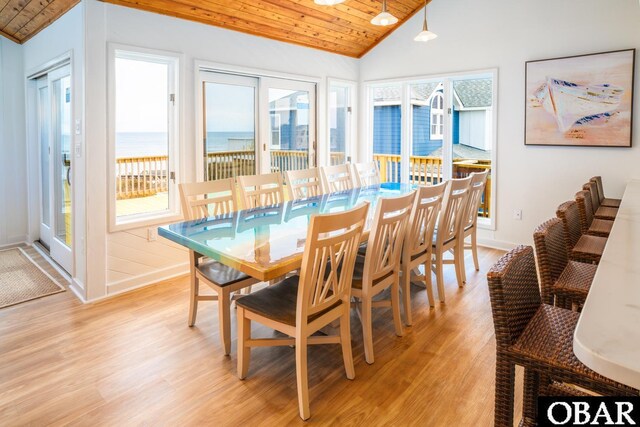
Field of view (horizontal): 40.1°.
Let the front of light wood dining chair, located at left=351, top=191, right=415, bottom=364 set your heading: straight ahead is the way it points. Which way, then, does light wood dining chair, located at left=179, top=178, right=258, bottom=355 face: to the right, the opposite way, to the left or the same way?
the opposite way

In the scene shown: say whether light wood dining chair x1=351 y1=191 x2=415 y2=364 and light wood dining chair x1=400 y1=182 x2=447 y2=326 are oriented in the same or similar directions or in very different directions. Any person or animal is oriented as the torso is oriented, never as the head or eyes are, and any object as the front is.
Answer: same or similar directions

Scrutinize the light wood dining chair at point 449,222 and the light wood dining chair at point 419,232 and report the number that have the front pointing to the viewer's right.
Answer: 0

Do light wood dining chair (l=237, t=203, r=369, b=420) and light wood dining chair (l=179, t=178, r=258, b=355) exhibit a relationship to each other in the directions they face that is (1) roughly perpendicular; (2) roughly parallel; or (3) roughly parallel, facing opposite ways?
roughly parallel, facing opposite ways

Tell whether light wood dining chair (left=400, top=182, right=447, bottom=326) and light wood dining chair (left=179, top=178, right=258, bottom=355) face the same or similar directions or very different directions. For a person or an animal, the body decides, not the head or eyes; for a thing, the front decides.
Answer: very different directions

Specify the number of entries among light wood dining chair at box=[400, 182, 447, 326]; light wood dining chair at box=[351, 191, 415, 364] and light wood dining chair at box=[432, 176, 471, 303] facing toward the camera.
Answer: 0

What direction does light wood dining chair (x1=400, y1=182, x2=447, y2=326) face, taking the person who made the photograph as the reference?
facing away from the viewer and to the left of the viewer

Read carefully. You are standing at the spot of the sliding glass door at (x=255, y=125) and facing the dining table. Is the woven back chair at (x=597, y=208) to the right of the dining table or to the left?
left

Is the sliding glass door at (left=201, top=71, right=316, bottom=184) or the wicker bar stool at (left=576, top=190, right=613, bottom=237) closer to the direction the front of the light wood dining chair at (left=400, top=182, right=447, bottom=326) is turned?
the sliding glass door

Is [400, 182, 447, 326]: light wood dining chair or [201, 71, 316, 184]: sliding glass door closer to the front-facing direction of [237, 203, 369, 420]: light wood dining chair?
the sliding glass door

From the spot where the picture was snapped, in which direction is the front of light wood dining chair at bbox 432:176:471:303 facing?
facing away from the viewer and to the left of the viewer
